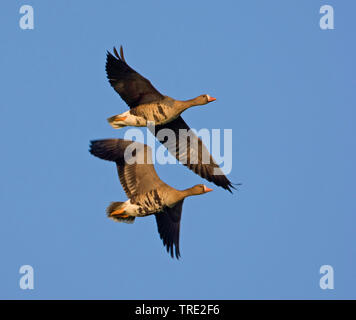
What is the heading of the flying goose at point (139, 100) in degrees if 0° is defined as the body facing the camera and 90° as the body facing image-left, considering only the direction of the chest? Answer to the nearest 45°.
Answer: approximately 270°

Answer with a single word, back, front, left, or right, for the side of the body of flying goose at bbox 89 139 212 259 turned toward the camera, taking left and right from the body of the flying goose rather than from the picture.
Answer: right

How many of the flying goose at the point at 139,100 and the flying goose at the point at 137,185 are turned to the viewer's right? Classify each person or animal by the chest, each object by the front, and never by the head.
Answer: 2
